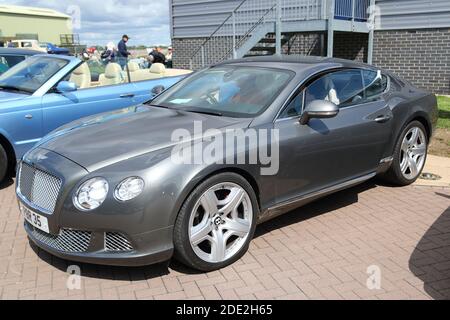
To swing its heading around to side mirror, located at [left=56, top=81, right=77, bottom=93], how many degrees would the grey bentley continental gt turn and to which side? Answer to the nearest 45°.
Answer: approximately 90° to its right

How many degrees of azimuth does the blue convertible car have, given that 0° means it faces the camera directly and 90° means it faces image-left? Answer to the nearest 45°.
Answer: approximately 45°

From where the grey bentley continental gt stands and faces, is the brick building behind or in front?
behind

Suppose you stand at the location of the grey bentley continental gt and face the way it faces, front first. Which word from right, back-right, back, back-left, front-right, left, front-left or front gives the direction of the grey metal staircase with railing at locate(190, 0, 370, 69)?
back-right

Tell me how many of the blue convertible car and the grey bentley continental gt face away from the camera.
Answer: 0

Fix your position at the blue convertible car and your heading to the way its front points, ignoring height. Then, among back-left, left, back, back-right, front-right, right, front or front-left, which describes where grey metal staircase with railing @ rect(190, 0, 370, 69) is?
back

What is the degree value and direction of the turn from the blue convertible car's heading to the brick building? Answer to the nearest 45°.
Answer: approximately 180°

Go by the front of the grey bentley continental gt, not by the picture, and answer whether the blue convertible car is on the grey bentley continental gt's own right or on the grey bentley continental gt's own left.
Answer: on the grey bentley continental gt's own right

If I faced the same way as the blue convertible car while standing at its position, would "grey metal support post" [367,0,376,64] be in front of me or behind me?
behind

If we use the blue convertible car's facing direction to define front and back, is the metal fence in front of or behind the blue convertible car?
behind

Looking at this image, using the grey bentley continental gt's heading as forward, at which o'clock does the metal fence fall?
The metal fence is roughly at 5 o'clock from the grey bentley continental gt.

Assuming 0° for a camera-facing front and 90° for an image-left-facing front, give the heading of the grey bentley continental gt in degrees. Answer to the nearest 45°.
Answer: approximately 45°
